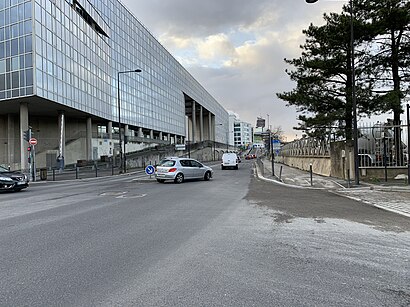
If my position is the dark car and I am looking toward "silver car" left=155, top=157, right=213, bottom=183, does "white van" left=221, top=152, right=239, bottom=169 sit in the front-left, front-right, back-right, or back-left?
front-left

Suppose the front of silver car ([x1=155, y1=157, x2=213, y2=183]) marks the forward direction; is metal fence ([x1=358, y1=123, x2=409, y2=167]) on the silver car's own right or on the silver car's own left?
on the silver car's own right

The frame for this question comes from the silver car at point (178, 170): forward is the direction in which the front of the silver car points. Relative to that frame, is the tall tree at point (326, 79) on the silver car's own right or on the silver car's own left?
on the silver car's own right

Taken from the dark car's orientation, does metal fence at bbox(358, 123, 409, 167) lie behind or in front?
in front

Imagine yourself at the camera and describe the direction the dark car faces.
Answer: facing the viewer and to the right of the viewer

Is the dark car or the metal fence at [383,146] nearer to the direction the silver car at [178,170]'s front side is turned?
the metal fence

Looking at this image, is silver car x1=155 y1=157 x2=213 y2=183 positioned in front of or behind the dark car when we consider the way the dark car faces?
in front

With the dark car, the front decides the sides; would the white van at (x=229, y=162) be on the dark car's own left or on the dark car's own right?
on the dark car's own left
